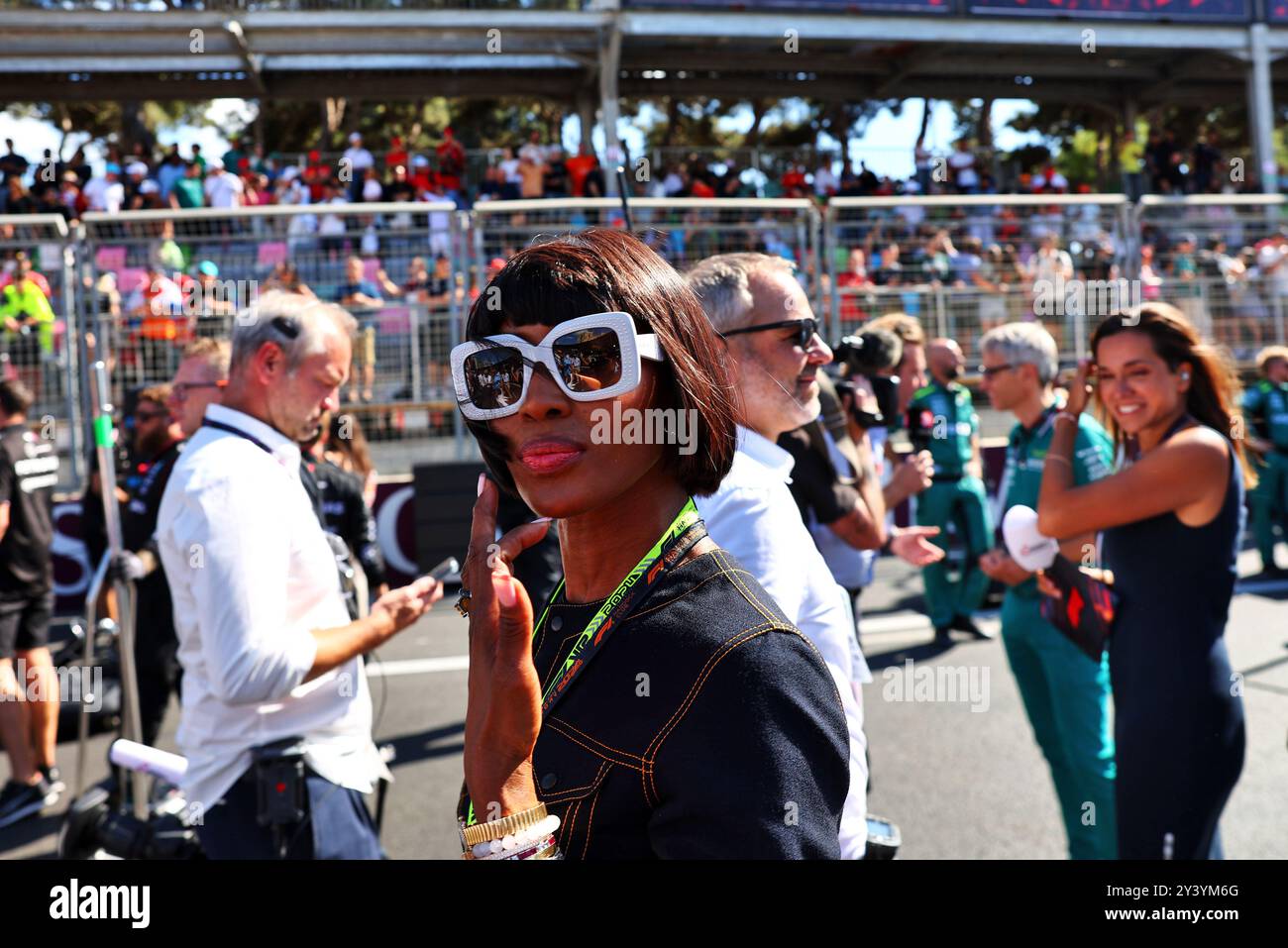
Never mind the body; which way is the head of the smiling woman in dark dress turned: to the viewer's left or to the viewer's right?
to the viewer's left

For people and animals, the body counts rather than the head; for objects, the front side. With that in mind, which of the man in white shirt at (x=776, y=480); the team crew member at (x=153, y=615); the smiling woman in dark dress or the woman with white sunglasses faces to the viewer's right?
the man in white shirt

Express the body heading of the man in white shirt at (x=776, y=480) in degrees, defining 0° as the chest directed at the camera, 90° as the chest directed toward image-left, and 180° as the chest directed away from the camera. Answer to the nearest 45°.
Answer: approximately 270°

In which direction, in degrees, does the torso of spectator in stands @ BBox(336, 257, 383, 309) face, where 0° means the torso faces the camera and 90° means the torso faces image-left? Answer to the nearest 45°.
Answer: approximately 0°

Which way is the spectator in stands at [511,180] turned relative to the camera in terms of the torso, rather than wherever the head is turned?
toward the camera

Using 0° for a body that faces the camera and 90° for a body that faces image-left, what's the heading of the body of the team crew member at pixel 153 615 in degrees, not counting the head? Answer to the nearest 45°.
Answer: approximately 45°

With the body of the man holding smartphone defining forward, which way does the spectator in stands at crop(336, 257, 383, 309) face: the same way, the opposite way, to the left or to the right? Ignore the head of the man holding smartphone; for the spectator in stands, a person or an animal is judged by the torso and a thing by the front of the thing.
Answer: to the right

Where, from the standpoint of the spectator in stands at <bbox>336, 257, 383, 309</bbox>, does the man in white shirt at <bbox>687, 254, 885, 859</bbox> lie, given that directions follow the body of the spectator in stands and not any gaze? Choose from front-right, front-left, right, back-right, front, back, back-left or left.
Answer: front

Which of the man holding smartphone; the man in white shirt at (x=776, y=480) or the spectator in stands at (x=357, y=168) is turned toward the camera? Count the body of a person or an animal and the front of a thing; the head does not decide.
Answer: the spectator in stands

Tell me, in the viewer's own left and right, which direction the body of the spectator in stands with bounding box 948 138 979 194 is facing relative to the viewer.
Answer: facing the viewer

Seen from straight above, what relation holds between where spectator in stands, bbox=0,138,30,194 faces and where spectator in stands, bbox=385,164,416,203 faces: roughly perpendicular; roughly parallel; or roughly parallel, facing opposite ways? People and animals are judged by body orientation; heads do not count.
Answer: roughly parallel

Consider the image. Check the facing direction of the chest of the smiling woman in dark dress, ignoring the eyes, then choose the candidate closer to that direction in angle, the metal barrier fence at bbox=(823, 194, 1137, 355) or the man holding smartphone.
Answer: the man holding smartphone

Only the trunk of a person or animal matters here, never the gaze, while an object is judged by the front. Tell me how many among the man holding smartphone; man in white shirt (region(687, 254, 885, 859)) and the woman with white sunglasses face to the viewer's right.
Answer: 2

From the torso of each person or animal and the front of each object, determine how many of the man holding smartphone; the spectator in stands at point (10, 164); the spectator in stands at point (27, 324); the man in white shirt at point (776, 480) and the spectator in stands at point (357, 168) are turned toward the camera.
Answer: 3

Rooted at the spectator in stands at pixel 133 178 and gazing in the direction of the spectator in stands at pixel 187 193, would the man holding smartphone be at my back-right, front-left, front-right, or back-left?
front-right

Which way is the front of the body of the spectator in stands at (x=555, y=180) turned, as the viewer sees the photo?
toward the camera

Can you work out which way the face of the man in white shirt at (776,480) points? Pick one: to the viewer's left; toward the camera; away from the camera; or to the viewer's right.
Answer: to the viewer's right
